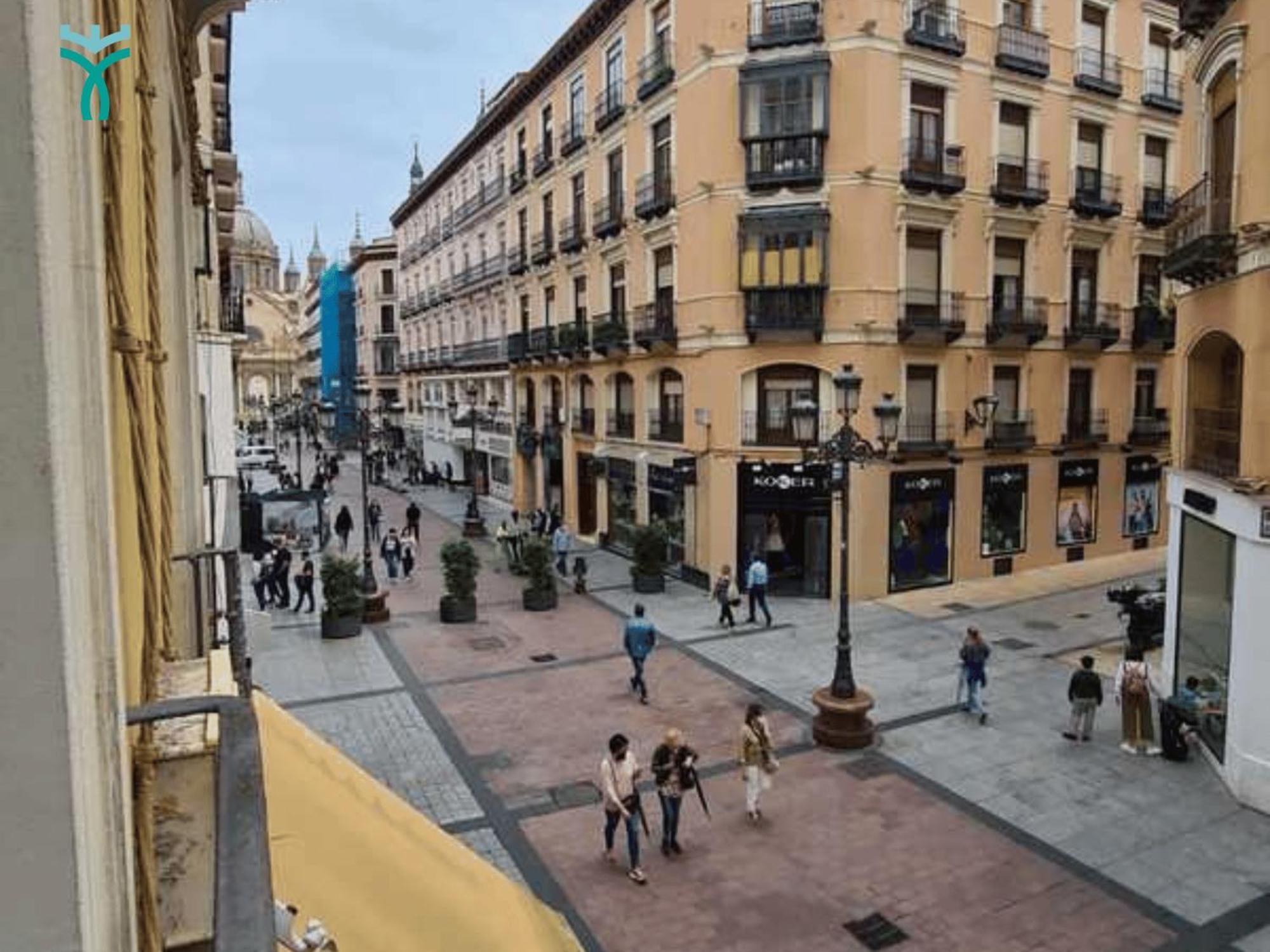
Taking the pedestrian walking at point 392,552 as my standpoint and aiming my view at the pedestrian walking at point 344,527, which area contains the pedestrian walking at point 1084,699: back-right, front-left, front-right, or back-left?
back-right

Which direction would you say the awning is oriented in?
to the viewer's right

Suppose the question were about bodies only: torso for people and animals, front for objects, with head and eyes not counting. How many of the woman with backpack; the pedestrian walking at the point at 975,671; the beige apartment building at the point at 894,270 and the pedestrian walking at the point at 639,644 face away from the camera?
2

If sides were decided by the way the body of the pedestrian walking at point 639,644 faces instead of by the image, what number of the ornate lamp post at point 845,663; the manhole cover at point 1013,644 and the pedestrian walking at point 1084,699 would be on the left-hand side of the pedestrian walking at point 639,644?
0

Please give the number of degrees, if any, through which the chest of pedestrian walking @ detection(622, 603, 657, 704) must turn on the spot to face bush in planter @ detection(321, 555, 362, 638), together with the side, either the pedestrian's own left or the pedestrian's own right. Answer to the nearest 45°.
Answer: approximately 45° to the pedestrian's own left

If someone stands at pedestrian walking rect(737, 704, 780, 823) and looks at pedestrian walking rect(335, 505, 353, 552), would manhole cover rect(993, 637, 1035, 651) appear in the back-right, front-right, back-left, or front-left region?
front-right

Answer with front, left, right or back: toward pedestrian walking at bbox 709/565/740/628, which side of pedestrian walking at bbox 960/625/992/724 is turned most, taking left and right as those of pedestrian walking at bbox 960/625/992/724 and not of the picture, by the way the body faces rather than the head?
front

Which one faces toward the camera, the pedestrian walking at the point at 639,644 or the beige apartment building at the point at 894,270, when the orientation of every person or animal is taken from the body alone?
the beige apartment building

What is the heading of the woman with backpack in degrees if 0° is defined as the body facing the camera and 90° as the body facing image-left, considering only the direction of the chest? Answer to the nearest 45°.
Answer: approximately 180°

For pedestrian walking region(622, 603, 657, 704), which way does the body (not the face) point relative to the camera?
away from the camera

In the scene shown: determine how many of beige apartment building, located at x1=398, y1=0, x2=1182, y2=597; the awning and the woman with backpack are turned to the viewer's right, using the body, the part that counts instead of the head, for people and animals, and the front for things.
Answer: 1

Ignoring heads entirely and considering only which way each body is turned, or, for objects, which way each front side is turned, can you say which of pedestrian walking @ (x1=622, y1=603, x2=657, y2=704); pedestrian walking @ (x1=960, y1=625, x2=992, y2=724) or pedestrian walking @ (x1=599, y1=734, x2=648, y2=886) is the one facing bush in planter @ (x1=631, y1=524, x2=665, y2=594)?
pedestrian walking @ (x1=622, y1=603, x2=657, y2=704)

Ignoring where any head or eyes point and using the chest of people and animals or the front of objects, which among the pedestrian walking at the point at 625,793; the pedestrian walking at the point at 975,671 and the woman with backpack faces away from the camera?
the woman with backpack

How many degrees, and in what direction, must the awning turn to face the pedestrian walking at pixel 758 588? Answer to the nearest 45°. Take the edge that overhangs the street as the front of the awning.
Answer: approximately 45° to its left

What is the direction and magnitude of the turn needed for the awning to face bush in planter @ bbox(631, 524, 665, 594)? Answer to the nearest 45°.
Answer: approximately 90° to its left

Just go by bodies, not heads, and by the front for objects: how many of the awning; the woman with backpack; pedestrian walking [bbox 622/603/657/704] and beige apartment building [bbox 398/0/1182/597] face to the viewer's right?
1

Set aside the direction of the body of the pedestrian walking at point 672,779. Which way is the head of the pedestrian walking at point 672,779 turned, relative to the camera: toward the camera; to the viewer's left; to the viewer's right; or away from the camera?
toward the camera

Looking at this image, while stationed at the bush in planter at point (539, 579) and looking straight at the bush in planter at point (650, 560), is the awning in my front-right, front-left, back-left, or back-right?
back-right

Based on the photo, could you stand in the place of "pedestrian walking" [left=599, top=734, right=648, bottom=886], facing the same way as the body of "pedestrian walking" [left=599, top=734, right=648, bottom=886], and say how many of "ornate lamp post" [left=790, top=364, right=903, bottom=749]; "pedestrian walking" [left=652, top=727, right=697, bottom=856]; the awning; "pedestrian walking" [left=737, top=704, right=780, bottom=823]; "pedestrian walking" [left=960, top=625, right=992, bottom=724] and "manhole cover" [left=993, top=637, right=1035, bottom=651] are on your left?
5
